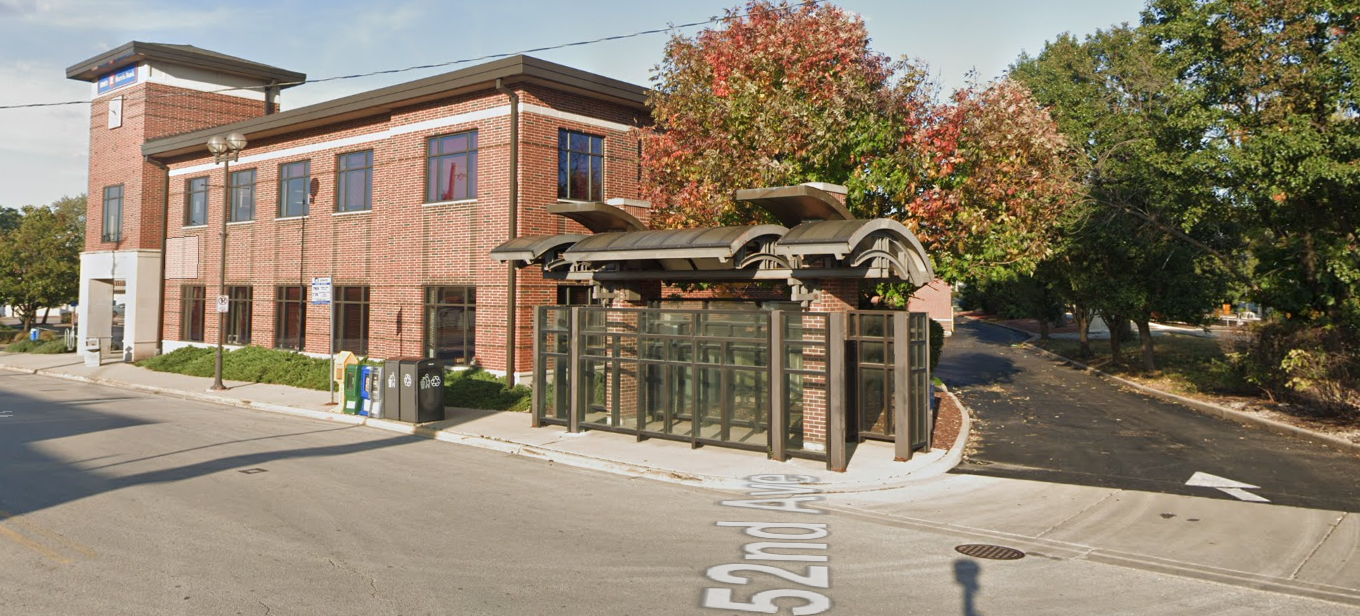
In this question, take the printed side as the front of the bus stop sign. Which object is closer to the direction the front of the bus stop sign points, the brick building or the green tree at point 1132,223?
the green tree

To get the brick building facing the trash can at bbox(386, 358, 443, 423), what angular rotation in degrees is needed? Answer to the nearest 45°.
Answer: approximately 45° to its left

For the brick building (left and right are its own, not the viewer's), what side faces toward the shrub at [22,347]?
right

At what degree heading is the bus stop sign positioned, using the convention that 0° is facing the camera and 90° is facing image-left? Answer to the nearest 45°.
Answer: approximately 0°

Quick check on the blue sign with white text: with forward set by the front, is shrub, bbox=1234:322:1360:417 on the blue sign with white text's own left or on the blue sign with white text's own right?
on the blue sign with white text's own left

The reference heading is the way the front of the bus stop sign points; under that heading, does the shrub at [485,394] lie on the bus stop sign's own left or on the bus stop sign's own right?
on the bus stop sign's own left

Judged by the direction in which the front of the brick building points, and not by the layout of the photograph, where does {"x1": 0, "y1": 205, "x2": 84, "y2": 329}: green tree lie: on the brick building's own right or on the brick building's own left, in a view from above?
on the brick building's own right

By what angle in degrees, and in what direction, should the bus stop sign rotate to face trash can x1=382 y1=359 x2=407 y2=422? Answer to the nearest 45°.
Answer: approximately 45° to its left

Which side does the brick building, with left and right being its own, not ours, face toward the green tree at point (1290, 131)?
left

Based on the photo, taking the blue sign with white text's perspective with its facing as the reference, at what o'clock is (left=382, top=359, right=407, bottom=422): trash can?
The trash can is roughly at 10 o'clock from the blue sign with white text.

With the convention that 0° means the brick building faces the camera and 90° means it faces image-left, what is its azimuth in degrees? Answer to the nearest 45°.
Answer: approximately 45°
